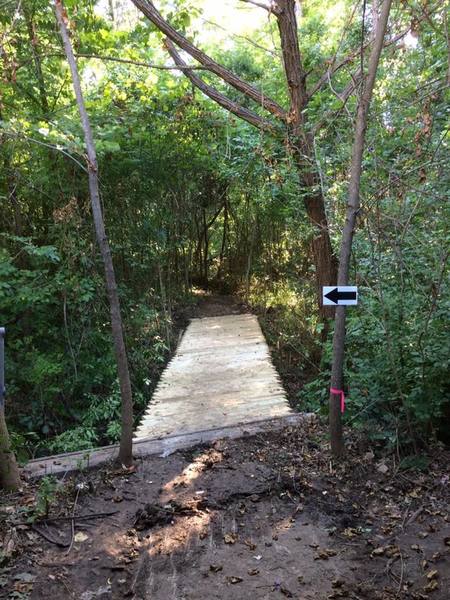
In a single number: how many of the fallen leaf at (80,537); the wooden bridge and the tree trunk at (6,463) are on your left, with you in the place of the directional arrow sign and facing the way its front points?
0

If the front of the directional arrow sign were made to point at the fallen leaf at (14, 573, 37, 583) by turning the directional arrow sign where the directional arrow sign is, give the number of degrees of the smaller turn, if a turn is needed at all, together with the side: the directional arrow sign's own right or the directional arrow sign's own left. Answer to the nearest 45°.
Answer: approximately 45° to the directional arrow sign's own right

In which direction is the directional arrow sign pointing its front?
toward the camera

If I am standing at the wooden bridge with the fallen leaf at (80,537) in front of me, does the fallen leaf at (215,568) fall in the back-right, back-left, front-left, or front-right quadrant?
front-left

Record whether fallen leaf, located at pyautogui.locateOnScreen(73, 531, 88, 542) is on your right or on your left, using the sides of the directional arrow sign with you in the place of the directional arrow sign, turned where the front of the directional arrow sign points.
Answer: on your right

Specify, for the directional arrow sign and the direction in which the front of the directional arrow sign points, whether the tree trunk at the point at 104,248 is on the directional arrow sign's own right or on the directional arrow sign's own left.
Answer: on the directional arrow sign's own right

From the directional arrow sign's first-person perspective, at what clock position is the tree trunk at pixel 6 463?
The tree trunk is roughly at 2 o'clock from the directional arrow sign.
